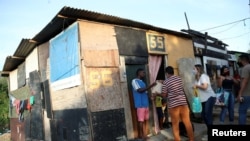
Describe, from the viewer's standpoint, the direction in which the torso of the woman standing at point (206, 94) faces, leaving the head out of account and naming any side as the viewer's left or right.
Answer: facing to the left of the viewer

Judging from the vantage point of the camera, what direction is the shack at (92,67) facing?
facing the viewer and to the right of the viewer

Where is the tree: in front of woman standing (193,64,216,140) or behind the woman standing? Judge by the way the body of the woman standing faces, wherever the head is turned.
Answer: in front

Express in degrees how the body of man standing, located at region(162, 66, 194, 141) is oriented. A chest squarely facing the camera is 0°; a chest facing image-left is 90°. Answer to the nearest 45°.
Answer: approximately 135°

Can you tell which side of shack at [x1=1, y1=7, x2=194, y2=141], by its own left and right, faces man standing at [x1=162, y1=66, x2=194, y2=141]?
front

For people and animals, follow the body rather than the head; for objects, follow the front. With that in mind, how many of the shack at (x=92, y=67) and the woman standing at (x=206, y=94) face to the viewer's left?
1

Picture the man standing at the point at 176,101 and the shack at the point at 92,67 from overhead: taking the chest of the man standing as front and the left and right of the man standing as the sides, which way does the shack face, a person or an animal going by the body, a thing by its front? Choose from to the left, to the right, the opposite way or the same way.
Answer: the opposite way
